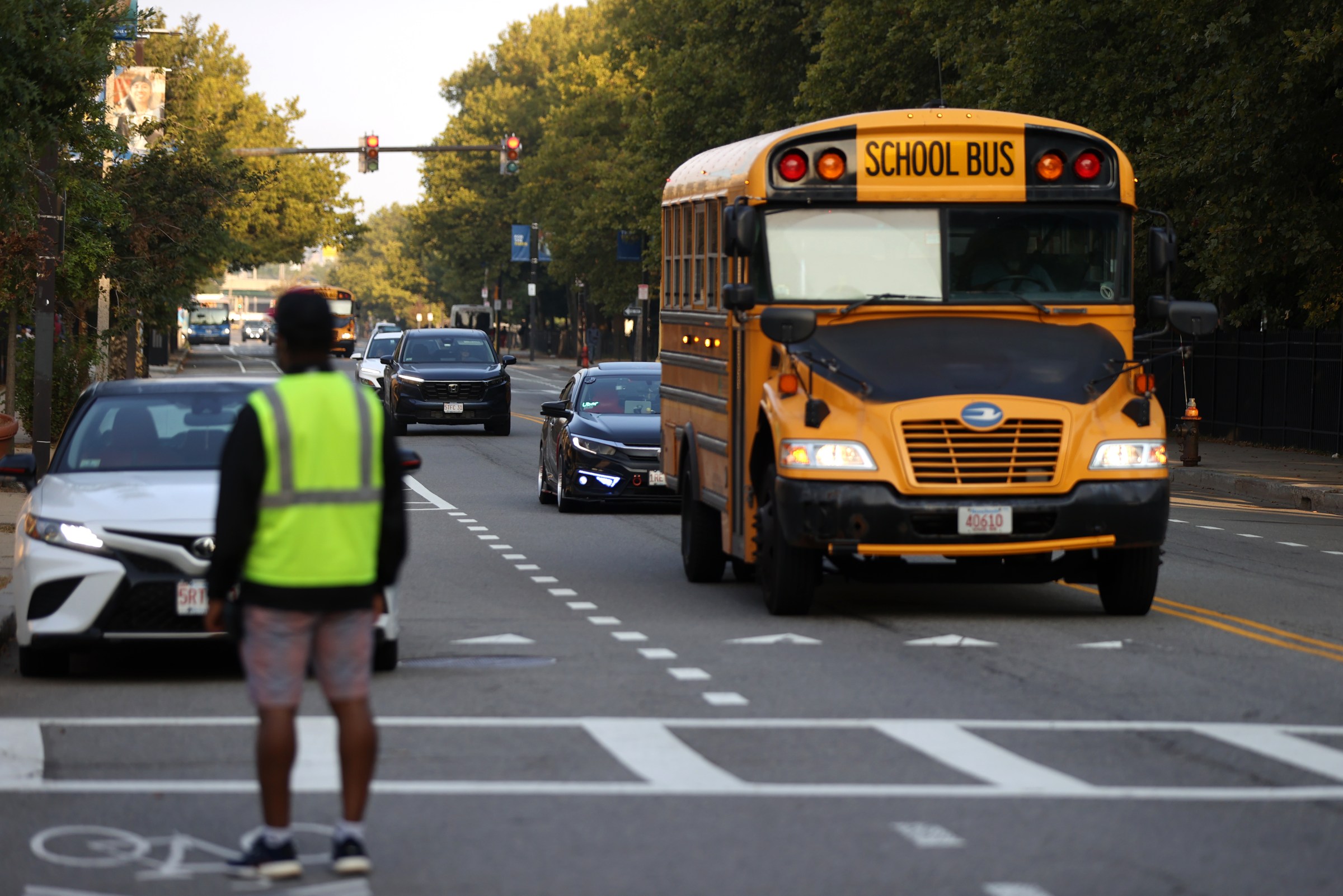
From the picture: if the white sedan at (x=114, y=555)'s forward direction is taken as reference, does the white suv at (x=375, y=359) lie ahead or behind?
behind

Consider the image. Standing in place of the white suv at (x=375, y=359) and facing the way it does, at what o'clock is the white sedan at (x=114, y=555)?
the white sedan at (x=114, y=555) is roughly at 12 o'clock from the white suv at (x=375, y=359).

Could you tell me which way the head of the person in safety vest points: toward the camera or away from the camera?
away from the camera

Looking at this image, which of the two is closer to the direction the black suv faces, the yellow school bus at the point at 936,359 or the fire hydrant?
the yellow school bus

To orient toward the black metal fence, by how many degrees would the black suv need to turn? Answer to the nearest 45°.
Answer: approximately 90° to its left

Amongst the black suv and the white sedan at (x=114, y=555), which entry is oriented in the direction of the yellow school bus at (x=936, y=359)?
the black suv

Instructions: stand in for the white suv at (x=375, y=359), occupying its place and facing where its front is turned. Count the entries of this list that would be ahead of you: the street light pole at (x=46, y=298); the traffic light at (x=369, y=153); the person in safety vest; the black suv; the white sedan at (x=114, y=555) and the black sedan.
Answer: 5

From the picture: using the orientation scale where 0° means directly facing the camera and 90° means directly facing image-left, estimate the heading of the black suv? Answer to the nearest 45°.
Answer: approximately 0°
